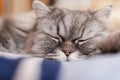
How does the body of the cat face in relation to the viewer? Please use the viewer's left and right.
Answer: facing the viewer
